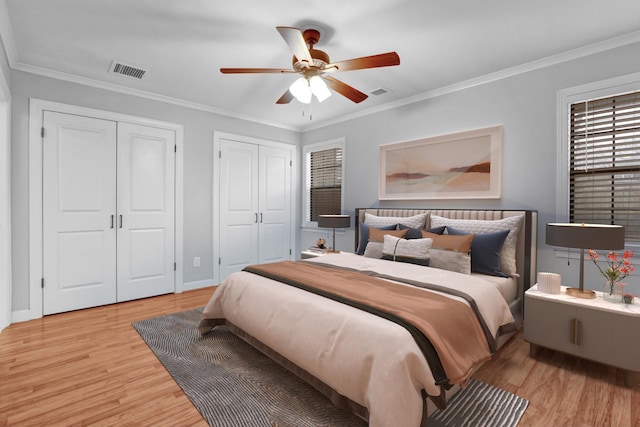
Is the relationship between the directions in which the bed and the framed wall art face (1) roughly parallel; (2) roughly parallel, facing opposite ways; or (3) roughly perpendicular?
roughly parallel

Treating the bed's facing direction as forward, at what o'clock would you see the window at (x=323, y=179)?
The window is roughly at 4 o'clock from the bed.

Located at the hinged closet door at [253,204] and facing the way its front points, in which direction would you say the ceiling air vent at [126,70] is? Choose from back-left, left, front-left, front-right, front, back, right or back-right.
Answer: right

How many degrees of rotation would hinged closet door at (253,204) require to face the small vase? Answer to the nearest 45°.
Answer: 0° — it already faces it

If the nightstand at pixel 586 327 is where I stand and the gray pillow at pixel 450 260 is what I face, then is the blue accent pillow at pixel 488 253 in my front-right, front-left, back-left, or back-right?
front-right

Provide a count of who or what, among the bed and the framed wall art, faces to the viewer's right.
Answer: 0

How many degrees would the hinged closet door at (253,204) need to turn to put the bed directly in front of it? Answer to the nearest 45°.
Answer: approximately 45° to its right

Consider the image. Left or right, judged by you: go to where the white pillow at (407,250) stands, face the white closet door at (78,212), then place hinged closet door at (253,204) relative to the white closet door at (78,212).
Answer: right

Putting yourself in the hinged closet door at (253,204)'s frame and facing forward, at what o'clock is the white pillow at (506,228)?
The white pillow is roughly at 12 o'clock from the hinged closet door.

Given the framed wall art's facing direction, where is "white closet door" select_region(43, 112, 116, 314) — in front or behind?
in front

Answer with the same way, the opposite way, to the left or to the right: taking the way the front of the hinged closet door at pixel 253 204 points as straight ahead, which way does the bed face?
to the right

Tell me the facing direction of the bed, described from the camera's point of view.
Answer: facing the viewer and to the left of the viewer

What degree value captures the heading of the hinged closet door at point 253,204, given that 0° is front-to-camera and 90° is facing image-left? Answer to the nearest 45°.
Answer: approximately 315°

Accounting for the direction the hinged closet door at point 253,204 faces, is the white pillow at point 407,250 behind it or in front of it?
in front

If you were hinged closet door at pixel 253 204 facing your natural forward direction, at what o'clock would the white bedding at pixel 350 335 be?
The white bedding is roughly at 1 o'clock from the hinged closet door.

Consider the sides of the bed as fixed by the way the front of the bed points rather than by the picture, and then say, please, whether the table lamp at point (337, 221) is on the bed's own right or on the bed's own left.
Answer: on the bed's own right

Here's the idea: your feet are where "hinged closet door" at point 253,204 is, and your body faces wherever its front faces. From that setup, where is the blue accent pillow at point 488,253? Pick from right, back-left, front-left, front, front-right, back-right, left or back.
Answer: front

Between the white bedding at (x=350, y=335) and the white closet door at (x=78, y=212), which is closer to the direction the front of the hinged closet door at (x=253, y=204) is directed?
the white bedding
